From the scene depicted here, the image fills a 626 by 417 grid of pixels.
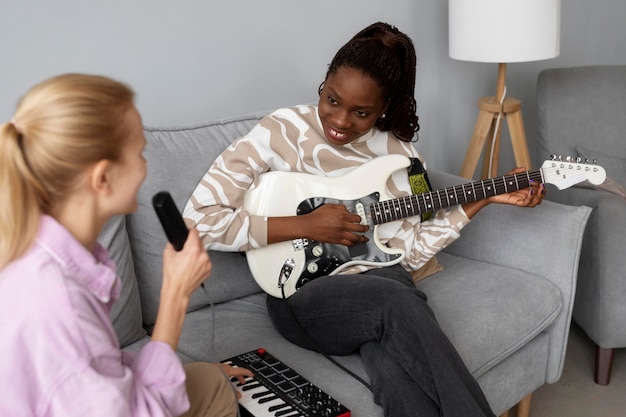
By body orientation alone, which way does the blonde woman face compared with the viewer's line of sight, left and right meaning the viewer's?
facing away from the viewer and to the right of the viewer

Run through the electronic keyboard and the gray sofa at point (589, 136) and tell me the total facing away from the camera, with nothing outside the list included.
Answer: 0

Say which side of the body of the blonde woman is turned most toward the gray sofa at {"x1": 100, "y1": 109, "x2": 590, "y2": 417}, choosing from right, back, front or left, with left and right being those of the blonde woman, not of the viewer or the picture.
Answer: front

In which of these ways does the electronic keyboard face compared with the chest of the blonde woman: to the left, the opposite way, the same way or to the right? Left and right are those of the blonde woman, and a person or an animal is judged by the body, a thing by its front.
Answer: the opposite way

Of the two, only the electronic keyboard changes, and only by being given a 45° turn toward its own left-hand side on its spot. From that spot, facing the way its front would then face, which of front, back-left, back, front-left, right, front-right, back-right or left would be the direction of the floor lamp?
back-left

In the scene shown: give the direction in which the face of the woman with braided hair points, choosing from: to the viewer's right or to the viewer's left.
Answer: to the viewer's left

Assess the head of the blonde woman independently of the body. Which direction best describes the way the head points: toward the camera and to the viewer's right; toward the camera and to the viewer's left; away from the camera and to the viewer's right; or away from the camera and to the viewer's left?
away from the camera and to the viewer's right

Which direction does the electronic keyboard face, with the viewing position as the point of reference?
facing the viewer and to the left of the viewer

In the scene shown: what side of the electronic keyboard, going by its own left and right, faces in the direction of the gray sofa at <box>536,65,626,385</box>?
back

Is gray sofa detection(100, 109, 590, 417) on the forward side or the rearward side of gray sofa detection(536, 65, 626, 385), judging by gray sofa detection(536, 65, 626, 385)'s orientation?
on the forward side

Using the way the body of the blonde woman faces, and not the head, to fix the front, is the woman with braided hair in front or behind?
in front
